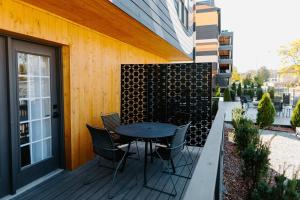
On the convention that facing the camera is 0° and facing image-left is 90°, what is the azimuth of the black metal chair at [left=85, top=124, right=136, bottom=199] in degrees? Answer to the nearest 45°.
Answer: approximately 225°

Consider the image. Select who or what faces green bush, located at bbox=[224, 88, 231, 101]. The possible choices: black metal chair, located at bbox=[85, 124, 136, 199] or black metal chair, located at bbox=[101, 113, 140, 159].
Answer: black metal chair, located at bbox=[85, 124, 136, 199]

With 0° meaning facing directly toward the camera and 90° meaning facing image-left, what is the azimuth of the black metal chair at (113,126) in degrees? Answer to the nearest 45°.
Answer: approximately 315°

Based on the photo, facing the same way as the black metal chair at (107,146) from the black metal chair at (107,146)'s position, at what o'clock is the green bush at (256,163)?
The green bush is roughly at 2 o'clock from the black metal chair.

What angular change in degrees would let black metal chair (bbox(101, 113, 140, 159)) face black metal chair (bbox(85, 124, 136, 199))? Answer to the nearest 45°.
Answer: approximately 45° to its right

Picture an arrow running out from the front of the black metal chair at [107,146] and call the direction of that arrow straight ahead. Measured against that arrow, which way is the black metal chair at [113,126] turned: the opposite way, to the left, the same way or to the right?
to the right

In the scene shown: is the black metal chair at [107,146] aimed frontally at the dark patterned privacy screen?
yes
